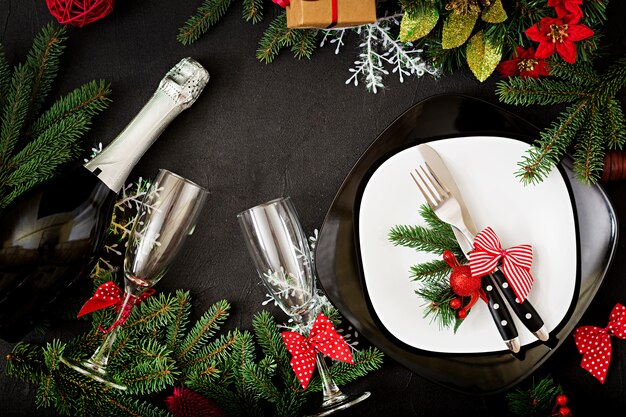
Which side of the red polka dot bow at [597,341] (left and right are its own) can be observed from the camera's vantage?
front

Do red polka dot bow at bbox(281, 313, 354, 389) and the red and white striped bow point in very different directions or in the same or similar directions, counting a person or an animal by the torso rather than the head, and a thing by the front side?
same or similar directions

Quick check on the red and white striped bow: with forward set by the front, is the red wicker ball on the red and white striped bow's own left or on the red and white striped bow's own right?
on the red and white striped bow's own right

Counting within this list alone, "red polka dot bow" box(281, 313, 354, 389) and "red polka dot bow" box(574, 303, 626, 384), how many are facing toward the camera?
2

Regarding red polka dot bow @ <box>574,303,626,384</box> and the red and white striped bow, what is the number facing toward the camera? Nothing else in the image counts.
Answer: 2

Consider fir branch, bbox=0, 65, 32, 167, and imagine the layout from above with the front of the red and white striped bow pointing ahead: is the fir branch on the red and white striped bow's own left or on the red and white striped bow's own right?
on the red and white striped bow's own right

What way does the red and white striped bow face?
toward the camera

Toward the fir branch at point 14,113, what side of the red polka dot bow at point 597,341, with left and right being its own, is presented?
right

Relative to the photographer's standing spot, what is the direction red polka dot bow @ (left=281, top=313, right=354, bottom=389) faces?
facing the viewer
